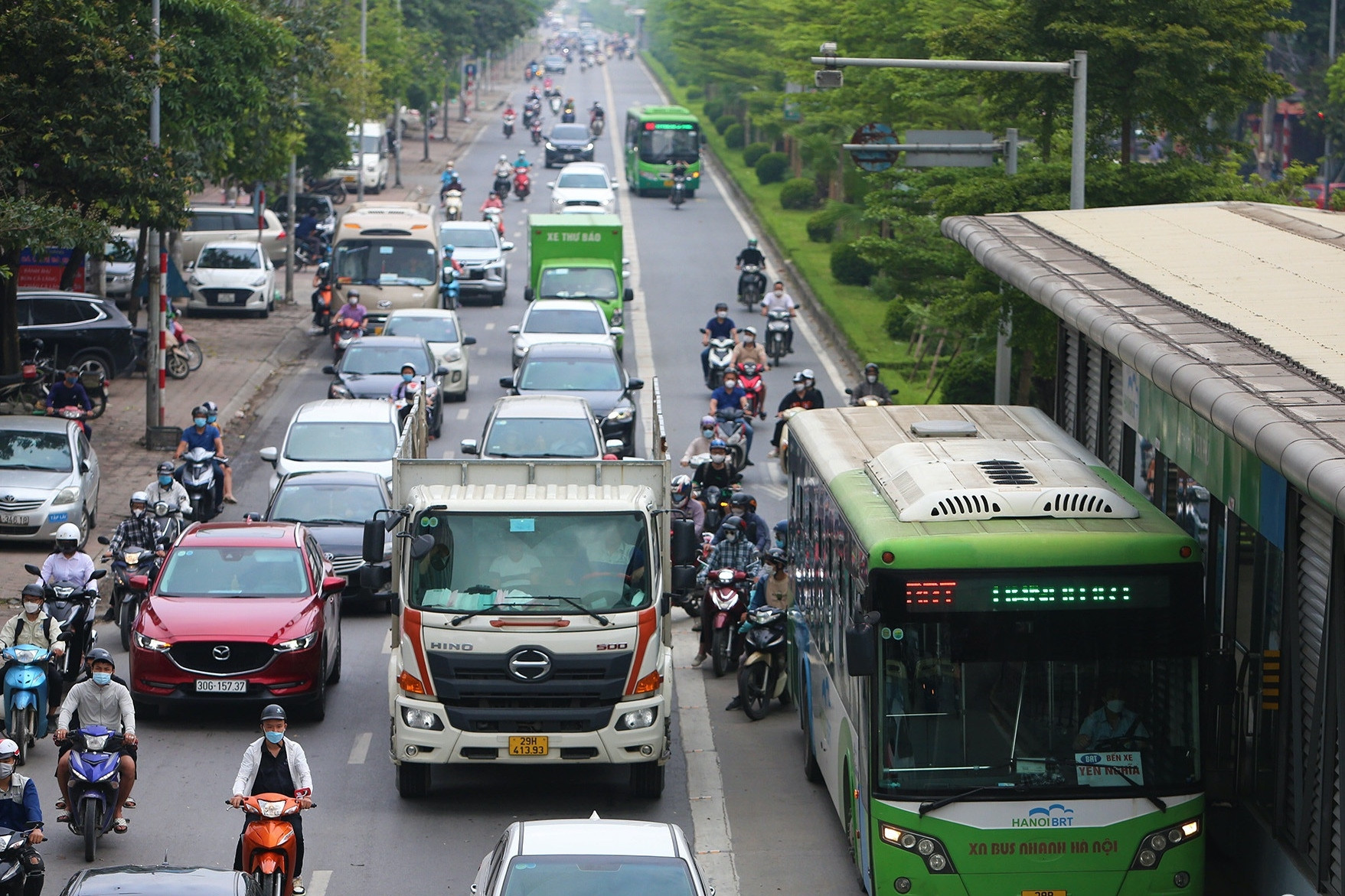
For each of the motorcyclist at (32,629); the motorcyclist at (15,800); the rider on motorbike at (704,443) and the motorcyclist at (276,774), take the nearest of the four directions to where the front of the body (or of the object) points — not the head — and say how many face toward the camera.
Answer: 4

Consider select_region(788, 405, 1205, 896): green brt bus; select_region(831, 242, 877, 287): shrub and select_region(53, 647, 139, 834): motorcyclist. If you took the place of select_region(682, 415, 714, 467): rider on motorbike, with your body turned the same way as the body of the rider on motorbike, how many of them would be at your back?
1

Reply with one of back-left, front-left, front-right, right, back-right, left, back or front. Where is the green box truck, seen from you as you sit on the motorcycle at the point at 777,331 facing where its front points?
back-right

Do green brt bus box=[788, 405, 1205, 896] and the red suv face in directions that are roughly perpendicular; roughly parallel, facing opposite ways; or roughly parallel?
roughly parallel

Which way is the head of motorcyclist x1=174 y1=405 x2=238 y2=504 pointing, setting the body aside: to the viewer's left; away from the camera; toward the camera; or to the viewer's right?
toward the camera

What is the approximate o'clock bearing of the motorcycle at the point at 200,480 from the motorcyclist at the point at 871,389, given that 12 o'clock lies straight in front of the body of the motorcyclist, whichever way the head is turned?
The motorcycle is roughly at 2 o'clock from the motorcyclist.

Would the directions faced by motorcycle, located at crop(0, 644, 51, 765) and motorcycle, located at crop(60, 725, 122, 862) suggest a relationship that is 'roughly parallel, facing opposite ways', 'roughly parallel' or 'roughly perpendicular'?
roughly parallel

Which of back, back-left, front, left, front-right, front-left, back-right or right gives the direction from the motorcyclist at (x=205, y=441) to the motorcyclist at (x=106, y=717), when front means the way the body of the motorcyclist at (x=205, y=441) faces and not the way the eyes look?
front

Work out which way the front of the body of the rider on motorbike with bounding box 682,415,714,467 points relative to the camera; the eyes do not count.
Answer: toward the camera

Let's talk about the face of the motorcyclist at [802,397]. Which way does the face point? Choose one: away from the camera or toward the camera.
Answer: toward the camera

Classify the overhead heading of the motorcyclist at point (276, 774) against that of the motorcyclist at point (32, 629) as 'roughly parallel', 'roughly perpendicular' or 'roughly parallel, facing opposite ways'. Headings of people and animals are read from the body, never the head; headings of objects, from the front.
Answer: roughly parallel

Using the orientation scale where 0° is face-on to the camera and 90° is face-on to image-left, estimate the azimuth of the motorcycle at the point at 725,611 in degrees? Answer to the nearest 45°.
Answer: approximately 0°

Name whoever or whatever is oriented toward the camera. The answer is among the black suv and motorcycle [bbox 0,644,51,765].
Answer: the motorcycle

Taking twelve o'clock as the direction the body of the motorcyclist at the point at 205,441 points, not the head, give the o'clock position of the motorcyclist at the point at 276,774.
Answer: the motorcyclist at the point at 276,774 is roughly at 12 o'clock from the motorcyclist at the point at 205,441.

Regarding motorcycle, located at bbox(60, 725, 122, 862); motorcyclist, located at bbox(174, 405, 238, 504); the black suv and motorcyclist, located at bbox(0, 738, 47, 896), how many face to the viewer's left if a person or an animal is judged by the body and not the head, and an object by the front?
1

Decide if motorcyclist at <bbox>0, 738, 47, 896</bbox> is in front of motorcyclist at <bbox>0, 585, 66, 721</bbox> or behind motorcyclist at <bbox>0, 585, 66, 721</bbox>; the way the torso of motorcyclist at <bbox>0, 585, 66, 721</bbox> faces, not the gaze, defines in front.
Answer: in front

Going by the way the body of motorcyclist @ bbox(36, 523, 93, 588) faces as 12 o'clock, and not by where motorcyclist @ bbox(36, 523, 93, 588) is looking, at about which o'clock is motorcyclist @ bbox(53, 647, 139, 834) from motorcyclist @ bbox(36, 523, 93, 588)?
motorcyclist @ bbox(53, 647, 139, 834) is roughly at 12 o'clock from motorcyclist @ bbox(36, 523, 93, 588).

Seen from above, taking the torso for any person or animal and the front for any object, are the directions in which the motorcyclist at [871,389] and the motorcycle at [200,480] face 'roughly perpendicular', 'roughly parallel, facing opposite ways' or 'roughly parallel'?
roughly parallel

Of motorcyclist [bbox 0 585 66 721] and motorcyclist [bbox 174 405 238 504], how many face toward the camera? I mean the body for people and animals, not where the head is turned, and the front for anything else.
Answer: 2
